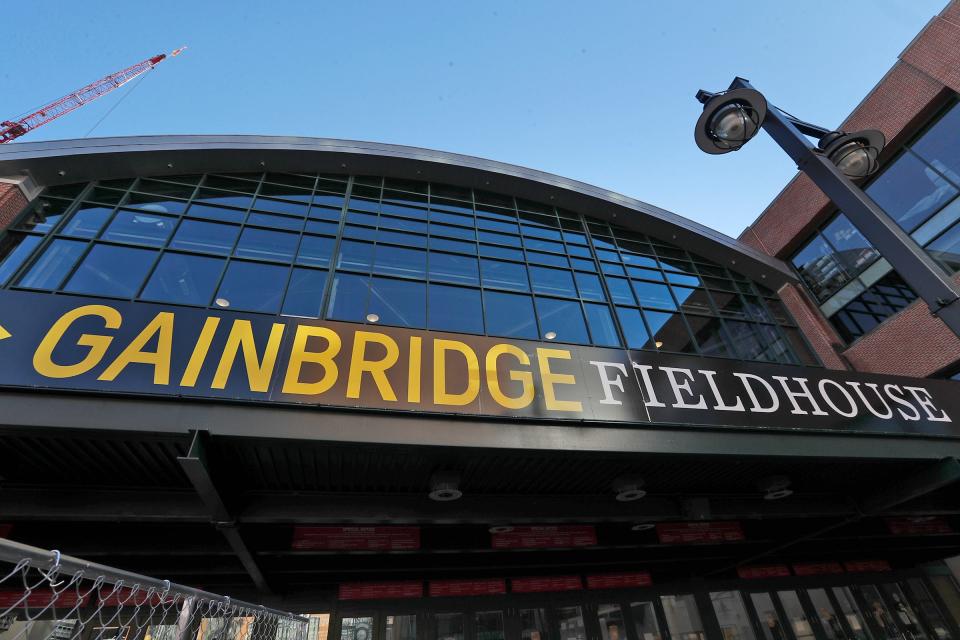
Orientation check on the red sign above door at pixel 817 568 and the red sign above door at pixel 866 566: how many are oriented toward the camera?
2

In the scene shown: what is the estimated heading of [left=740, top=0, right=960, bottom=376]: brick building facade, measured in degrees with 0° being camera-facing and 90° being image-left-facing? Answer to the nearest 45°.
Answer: approximately 45°

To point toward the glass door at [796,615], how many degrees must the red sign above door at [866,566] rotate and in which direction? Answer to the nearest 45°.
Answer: approximately 45° to its right

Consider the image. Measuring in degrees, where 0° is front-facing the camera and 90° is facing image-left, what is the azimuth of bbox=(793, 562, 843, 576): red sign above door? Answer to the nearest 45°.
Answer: approximately 0°

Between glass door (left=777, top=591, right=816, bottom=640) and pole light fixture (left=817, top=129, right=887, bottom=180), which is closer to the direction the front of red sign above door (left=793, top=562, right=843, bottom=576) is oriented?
the pole light fixture

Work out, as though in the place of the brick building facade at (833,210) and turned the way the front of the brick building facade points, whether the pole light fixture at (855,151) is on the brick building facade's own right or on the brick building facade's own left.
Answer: on the brick building facade's own left

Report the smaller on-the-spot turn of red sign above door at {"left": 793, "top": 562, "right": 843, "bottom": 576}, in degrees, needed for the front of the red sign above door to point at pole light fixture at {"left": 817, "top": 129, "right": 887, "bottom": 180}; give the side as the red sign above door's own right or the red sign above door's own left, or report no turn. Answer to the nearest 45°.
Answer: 0° — it already faces it

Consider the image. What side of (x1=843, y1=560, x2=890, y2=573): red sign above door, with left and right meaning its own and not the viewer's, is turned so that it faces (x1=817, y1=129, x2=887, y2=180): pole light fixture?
front

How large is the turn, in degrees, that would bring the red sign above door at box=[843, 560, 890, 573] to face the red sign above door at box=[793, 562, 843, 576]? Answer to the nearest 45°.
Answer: approximately 45° to its right
